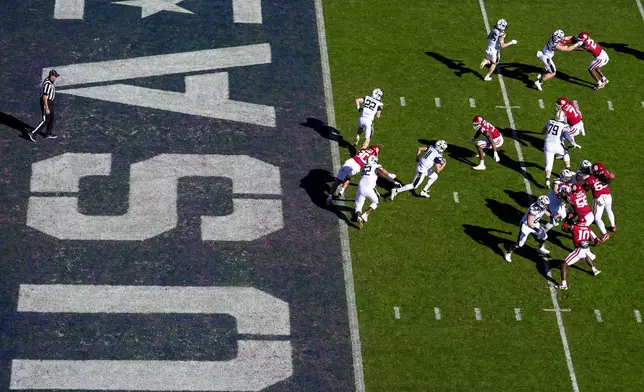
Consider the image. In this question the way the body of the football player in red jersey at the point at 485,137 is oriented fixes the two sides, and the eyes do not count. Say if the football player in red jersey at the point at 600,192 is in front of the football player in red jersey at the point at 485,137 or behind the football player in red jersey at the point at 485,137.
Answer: behind

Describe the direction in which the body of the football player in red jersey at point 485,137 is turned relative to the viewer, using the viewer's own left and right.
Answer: facing to the left of the viewer

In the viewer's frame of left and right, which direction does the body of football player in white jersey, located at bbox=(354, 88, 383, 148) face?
facing away from the viewer and to the right of the viewer

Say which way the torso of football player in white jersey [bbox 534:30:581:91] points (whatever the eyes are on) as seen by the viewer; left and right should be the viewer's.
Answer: facing to the right of the viewer

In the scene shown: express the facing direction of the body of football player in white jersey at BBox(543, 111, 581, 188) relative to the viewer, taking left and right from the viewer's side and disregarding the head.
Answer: facing away from the viewer and to the right of the viewer

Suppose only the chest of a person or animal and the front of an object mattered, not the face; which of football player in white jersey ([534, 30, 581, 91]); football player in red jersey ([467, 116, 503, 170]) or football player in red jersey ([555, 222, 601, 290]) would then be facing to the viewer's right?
the football player in white jersey

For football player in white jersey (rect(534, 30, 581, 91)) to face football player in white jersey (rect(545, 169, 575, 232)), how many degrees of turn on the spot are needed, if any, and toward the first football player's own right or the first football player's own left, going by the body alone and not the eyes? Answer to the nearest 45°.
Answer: approximately 90° to the first football player's own right

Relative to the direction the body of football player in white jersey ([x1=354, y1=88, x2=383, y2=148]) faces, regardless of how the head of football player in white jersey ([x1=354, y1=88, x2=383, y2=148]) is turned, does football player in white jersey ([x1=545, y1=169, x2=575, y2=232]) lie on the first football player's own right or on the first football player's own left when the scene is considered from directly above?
on the first football player's own right

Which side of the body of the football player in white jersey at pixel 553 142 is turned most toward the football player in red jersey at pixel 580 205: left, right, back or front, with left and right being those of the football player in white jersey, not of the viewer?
back

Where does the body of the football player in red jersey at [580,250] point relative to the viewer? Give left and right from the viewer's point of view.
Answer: facing away from the viewer and to the left of the viewer

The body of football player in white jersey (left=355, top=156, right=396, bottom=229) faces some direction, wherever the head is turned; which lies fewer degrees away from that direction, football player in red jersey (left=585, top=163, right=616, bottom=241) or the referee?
the football player in red jersey

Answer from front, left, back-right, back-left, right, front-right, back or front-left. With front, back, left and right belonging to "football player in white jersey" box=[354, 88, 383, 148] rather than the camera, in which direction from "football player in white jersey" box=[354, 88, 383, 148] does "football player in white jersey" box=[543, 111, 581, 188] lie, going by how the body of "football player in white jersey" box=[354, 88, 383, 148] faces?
front-right

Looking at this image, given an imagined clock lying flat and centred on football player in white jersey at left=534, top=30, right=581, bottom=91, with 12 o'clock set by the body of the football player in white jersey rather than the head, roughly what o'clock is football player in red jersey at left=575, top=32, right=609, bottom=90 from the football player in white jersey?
The football player in red jersey is roughly at 11 o'clock from the football player in white jersey.

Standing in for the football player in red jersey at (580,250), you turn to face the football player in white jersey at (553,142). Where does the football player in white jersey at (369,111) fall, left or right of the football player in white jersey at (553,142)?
left

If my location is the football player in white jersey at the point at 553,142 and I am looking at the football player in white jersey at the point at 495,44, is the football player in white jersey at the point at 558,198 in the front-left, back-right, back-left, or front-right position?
back-left

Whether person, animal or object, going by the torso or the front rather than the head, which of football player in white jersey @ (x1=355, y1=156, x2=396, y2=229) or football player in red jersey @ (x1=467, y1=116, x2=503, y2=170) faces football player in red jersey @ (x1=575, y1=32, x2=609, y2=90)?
the football player in white jersey

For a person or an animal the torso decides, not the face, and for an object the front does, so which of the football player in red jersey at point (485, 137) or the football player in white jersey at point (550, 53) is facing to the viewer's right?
the football player in white jersey

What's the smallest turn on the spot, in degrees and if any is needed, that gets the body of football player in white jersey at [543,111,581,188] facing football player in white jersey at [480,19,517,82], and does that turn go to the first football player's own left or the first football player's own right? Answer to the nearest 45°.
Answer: approximately 90° to the first football player's own left
